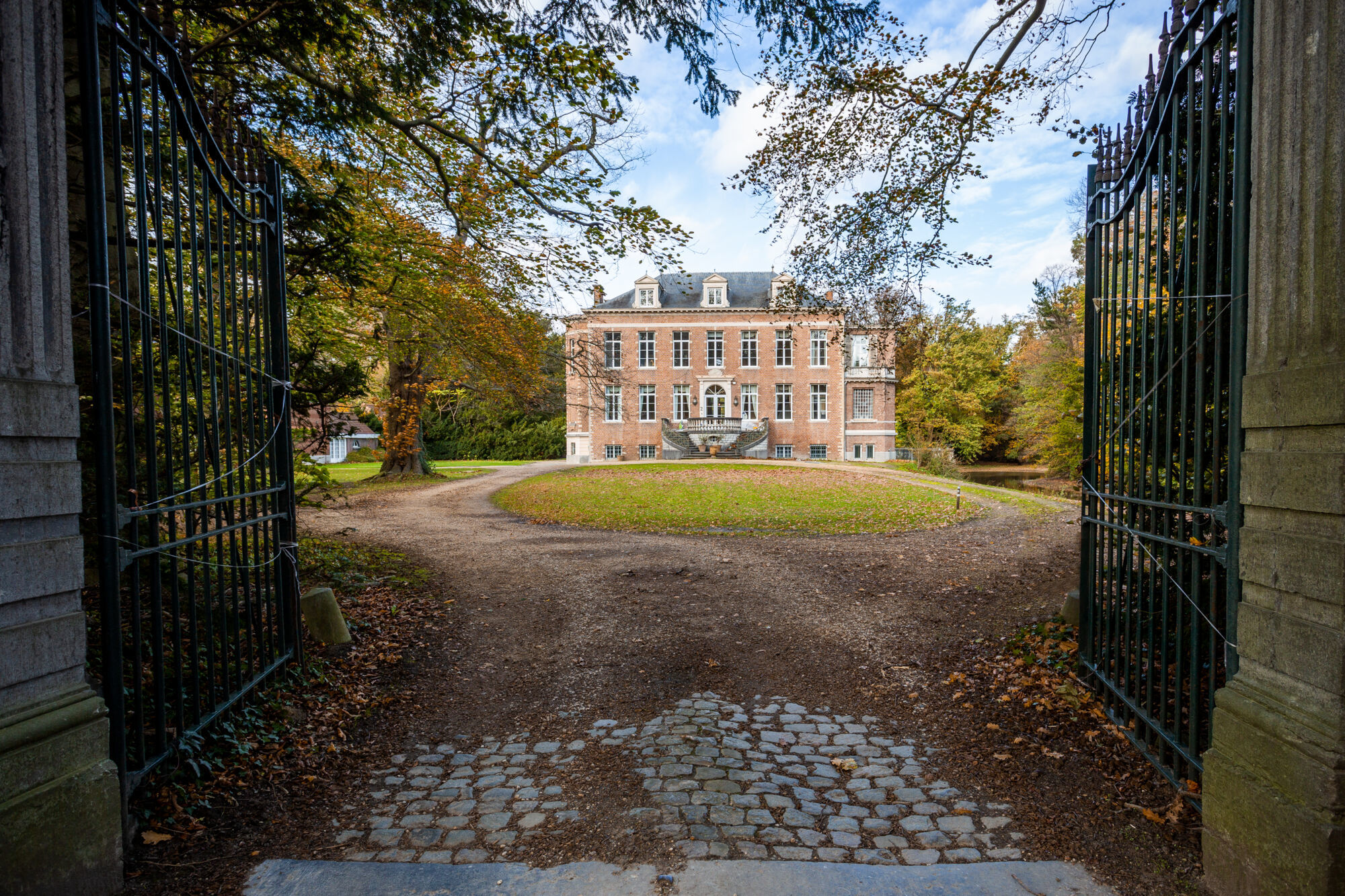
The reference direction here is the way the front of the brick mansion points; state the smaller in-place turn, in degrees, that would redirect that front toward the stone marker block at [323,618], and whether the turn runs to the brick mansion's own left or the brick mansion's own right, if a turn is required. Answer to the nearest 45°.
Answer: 0° — it already faces it

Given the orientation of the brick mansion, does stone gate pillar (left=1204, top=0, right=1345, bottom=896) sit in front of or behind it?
in front

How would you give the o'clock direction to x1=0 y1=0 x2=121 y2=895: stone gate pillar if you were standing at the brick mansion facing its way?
The stone gate pillar is roughly at 12 o'clock from the brick mansion.

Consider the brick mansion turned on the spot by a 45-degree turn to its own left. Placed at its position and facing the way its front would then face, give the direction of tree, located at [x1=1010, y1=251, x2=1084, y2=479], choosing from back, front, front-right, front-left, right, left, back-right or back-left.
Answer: front

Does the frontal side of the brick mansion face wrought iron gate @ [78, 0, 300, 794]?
yes

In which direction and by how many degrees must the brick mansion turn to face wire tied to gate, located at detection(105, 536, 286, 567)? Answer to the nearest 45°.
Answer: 0° — it already faces it

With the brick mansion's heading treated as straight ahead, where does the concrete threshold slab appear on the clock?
The concrete threshold slab is roughly at 12 o'clock from the brick mansion.

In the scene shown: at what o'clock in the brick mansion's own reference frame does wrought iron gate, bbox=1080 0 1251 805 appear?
The wrought iron gate is roughly at 12 o'clock from the brick mansion.

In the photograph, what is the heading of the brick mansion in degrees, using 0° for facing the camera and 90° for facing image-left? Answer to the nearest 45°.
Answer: approximately 0°

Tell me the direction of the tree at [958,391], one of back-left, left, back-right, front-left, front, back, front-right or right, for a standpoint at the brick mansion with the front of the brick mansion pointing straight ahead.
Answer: left

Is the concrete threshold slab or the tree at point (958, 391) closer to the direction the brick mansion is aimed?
the concrete threshold slab
